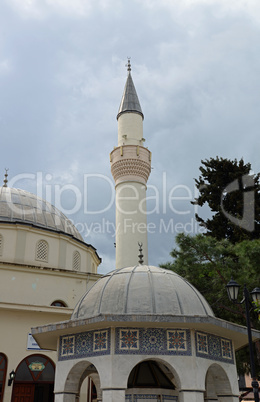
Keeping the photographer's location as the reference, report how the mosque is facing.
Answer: facing the viewer
